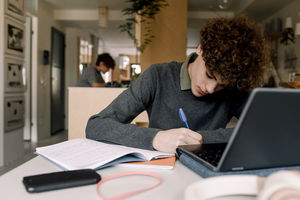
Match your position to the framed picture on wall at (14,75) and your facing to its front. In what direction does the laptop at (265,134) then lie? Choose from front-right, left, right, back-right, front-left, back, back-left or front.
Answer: front-right

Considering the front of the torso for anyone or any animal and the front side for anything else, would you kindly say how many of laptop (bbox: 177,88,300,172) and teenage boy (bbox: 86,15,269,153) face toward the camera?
1

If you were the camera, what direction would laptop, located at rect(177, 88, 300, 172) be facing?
facing away from the viewer and to the left of the viewer

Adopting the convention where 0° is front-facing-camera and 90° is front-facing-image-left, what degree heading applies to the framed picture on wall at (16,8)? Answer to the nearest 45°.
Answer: approximately 315°

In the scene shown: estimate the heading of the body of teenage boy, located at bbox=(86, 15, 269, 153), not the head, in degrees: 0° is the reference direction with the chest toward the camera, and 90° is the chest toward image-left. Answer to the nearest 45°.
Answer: approximately 0°

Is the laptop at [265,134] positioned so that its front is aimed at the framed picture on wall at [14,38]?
yes

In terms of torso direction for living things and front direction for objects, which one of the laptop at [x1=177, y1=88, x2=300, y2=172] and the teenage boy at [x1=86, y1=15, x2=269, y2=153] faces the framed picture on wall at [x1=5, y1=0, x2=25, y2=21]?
the laptop
